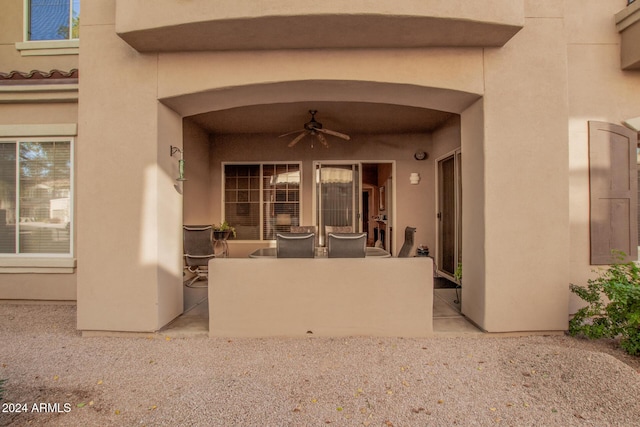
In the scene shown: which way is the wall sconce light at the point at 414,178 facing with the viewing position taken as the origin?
facing the viewer

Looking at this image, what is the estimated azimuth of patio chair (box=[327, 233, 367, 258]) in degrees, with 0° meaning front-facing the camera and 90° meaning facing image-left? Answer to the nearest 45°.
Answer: approximately 180°

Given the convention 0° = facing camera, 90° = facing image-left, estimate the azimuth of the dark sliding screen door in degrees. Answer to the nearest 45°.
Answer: approximately 90°

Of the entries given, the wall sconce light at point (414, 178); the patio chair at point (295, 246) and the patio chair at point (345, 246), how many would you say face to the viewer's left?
0

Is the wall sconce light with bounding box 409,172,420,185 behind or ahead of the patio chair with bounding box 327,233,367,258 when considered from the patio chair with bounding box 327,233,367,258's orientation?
ahead

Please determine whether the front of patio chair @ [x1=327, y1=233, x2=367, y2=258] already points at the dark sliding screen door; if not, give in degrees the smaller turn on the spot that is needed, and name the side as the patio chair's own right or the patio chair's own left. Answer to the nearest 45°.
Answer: approximately 45° to the patio chair's own right

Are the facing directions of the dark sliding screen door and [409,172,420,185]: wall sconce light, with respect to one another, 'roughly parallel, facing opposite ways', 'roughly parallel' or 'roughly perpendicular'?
roughly perpendicular

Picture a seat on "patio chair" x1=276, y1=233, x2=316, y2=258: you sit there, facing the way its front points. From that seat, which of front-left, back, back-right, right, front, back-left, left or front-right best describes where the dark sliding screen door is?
front-right

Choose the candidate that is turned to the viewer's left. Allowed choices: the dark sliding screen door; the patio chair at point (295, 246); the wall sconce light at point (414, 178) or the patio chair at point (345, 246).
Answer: the dark sliding screen door

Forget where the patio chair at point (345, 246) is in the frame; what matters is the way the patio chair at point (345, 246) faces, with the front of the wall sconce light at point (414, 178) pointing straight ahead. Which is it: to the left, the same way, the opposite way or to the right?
the opposite way

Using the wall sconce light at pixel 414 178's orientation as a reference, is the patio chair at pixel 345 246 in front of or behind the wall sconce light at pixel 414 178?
in front

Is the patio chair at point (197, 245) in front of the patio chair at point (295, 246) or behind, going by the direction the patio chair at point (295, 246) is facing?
in front
